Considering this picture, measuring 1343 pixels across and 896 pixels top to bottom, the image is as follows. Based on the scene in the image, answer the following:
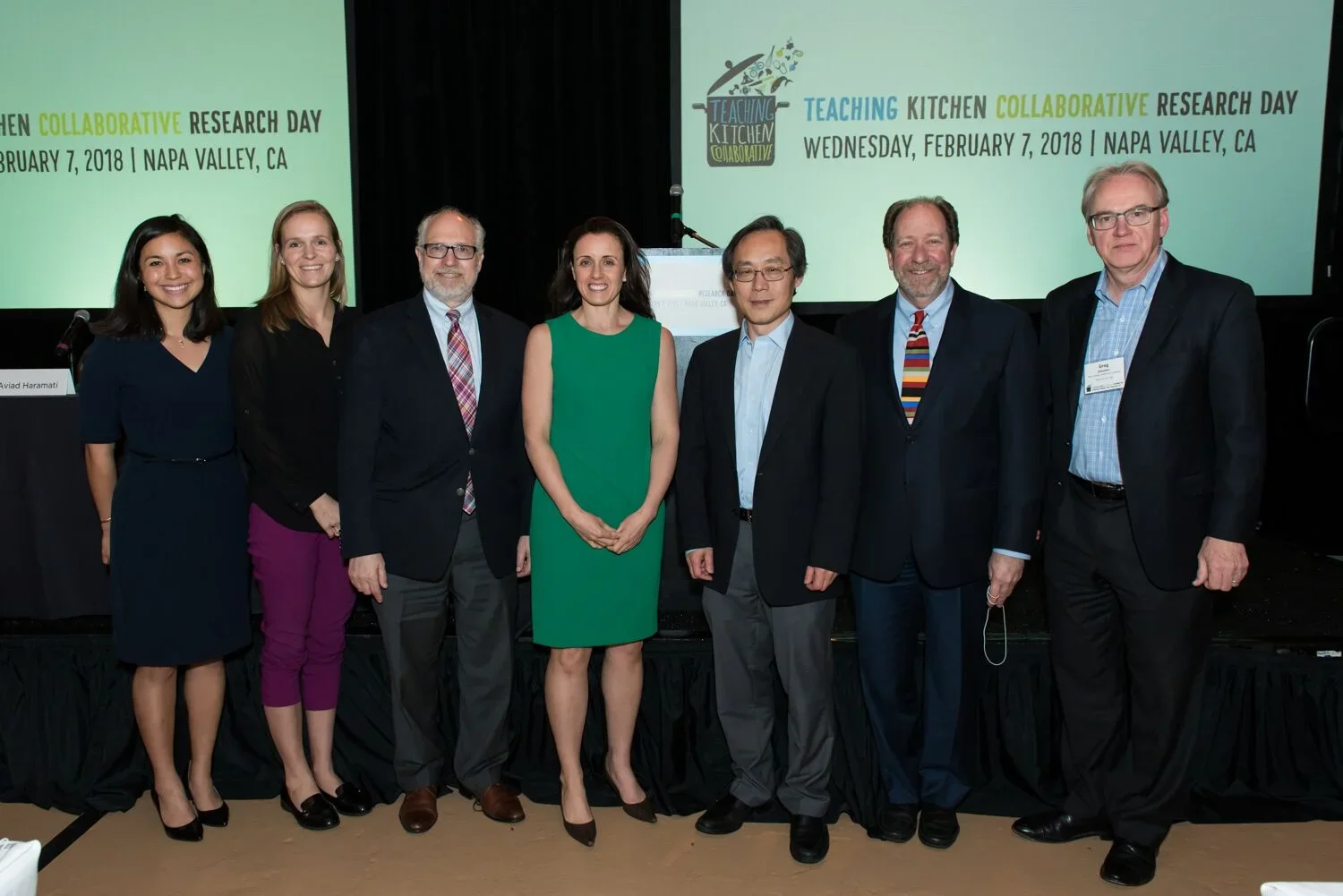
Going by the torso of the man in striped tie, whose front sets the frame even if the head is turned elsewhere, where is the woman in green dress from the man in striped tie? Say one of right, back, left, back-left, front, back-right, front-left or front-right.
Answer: right

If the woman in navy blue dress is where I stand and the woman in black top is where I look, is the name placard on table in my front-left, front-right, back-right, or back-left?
back-left

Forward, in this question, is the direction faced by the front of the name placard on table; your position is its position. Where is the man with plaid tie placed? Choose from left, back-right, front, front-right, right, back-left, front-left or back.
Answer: front-left

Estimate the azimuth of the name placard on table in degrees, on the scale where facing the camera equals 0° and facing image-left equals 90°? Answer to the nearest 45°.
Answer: approximately 0°

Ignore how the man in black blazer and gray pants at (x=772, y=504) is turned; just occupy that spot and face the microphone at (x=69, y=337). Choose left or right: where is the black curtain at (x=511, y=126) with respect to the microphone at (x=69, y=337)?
right

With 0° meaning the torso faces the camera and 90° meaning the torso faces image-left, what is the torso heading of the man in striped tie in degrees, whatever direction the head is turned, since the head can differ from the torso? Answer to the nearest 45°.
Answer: approximately 0°

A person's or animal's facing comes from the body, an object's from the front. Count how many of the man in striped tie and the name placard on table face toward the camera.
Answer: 2

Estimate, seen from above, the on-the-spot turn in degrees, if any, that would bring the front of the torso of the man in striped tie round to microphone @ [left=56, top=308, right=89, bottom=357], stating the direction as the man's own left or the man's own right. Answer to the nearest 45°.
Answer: approximately 90° to the man's own right

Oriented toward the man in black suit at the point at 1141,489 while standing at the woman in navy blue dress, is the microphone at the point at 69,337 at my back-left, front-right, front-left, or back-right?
back-left

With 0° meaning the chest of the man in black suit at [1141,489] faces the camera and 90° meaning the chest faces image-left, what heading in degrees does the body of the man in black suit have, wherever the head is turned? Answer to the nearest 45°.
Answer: approximately 45°
